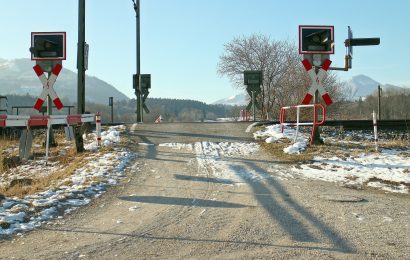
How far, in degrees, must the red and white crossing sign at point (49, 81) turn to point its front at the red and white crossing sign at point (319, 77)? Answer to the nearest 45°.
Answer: approximately 90° to its left

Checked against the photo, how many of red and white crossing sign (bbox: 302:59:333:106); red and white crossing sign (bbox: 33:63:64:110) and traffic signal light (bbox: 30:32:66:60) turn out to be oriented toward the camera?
3

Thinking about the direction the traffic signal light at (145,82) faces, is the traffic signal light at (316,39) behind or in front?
behind

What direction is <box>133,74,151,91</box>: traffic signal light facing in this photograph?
away from the camera

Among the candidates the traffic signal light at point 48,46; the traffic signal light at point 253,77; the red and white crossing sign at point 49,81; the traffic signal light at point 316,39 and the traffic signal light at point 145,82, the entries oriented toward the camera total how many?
3

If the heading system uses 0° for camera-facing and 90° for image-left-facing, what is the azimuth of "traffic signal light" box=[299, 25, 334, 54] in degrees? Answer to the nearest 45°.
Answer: approximately 0°

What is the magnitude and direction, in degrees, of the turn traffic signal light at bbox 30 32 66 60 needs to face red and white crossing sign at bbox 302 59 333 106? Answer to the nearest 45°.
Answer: approximately 90° to its left

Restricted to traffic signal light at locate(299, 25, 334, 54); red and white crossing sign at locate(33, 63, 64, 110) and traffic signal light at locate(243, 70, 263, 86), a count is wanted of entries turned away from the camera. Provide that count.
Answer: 1

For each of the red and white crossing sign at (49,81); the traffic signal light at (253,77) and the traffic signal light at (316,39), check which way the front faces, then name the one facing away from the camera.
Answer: the traffic signal light at (253,77)

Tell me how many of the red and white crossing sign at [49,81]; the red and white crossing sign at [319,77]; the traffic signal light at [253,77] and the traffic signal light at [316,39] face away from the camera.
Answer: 1

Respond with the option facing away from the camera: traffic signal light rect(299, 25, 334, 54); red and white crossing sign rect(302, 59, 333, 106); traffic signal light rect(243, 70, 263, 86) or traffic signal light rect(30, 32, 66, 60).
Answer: traffic signal light rect(243, 70, 263, 86)

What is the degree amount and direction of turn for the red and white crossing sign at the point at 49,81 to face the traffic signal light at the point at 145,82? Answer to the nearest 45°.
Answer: approximately 180°

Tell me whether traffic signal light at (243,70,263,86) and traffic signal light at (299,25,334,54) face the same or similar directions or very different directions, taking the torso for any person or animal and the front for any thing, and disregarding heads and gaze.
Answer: very different directions
